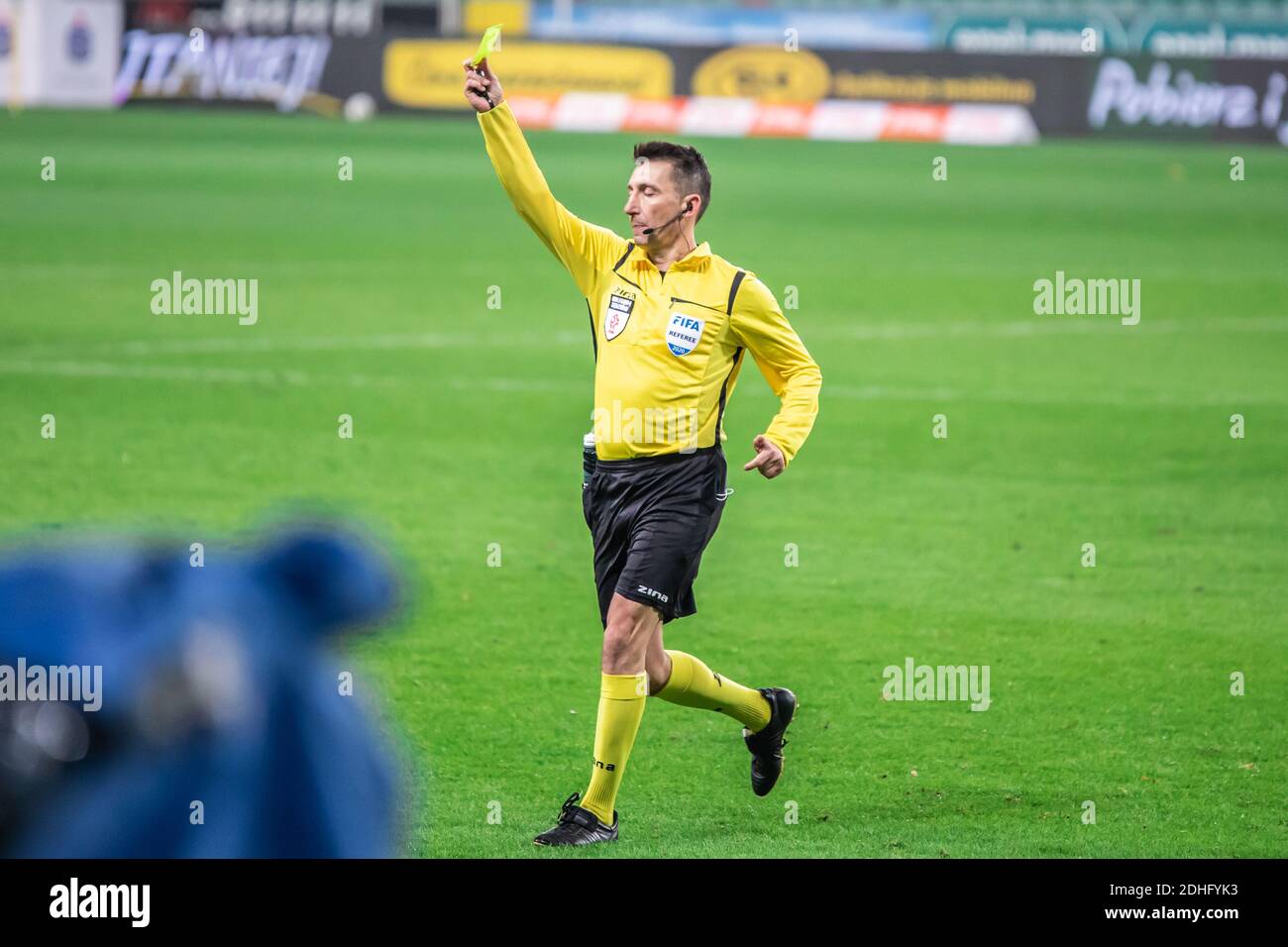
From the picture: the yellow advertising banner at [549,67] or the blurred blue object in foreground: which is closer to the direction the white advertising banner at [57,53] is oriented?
the blurred blue object in foreground

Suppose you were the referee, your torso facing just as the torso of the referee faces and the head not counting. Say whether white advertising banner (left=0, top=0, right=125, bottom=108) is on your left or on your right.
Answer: on your right

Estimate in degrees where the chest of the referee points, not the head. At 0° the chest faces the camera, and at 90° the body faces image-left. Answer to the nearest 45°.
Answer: approximately 45°

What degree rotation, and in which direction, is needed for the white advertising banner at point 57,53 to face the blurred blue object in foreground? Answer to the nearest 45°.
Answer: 0° — it already faces it

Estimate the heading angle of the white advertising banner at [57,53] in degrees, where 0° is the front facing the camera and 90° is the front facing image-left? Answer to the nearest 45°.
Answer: approximately 0°

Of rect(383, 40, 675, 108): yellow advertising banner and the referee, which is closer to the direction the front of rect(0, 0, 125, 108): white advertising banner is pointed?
the referee

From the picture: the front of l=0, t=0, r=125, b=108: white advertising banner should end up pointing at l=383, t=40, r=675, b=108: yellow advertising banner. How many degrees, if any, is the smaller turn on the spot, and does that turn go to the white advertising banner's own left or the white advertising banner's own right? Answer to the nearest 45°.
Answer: approximately 90° to the white advertising banner's own left

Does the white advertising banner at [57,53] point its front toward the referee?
yes

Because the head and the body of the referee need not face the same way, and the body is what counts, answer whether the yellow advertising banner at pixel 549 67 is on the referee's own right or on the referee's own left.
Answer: on the referee's own right
